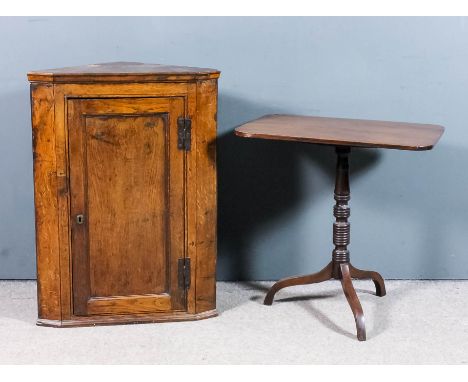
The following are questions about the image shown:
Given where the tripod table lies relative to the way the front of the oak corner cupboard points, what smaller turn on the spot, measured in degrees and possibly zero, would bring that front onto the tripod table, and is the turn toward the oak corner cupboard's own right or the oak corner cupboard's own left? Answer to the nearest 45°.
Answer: approximately 90° to the oak corner cupboard's own left

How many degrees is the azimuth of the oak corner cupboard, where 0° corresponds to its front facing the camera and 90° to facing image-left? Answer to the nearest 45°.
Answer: approximately 0°
